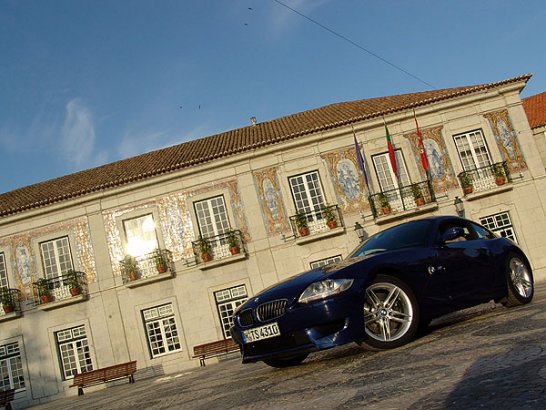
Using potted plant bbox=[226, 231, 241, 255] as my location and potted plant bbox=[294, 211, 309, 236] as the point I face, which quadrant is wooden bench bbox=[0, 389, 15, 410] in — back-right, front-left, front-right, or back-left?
back-right

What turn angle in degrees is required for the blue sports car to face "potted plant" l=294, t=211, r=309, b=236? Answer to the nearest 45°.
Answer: approximately 135° to its right

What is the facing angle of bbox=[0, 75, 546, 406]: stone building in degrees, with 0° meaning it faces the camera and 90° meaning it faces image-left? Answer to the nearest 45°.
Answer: approximately 0°

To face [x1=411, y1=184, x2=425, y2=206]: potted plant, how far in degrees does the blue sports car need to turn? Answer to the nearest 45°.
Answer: approximately 135° to its right

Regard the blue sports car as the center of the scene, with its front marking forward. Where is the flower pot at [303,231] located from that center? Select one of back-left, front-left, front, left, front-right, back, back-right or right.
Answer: back-right

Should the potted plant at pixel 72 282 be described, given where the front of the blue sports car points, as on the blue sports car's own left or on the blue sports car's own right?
on the blue sports car's own right

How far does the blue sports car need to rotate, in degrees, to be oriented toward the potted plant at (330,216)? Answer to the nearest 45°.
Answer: approximately 135° to its right

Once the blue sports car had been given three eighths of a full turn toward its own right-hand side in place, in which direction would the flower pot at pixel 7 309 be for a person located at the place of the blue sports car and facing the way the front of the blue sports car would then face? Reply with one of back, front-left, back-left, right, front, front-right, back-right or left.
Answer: front-left

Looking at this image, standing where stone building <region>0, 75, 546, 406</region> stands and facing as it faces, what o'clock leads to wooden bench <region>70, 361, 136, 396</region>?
The wooden bench is roughly at 2 o'clock from the stone building.

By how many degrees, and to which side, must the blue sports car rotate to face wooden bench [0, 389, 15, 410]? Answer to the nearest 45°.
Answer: approximately 90° to its right

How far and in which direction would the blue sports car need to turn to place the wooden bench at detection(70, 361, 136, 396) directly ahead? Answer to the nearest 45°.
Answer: approximately 90° to its right
